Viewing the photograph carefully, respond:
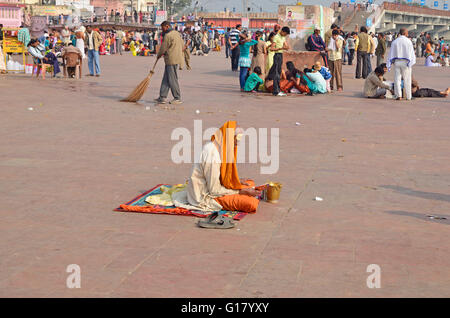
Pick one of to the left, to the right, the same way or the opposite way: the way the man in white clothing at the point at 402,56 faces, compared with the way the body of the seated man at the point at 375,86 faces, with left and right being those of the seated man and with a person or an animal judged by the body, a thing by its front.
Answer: to the left

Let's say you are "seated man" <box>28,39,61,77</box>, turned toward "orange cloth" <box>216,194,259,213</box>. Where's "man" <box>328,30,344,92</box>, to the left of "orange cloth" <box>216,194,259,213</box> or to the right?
left

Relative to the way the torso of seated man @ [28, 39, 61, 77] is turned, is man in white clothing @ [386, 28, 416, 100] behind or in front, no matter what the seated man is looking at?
in front
